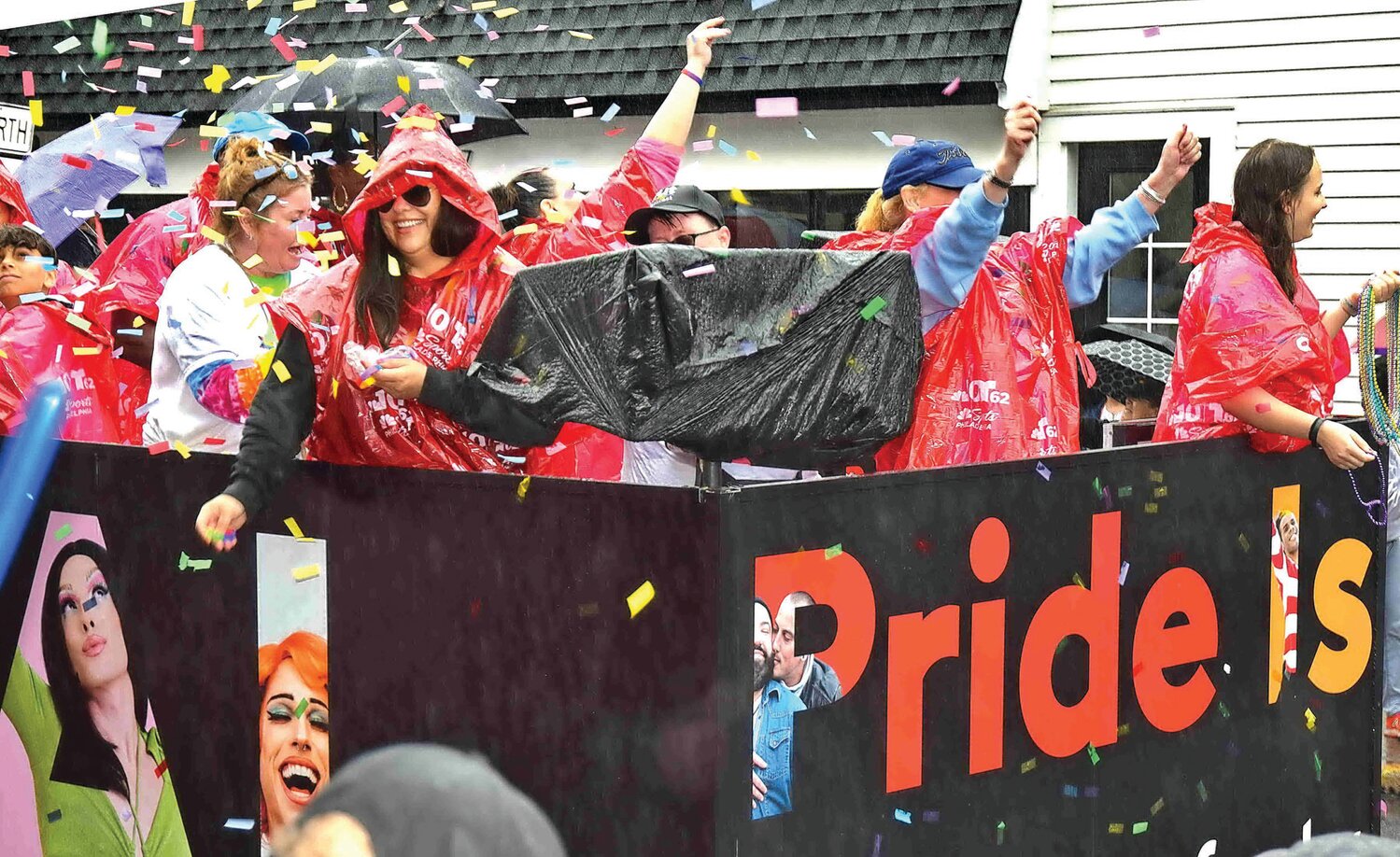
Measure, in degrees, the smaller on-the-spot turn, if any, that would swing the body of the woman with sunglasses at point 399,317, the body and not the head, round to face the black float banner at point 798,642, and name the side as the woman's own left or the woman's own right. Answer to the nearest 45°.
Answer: approximately 45° to the woman's own left

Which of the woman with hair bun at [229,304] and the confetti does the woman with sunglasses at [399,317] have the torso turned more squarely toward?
the confetti

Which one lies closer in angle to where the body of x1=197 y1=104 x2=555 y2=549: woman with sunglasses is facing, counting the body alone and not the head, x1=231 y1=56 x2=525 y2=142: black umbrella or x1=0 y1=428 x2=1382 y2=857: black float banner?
the black float banner

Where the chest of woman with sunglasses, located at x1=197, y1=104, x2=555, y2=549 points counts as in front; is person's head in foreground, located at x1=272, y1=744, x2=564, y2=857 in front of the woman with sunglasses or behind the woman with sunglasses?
in front

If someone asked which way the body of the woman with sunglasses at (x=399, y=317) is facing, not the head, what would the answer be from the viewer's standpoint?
toward the camera

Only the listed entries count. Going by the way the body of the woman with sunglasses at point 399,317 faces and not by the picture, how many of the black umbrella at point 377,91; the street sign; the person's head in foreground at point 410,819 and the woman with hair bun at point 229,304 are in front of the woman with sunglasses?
1
